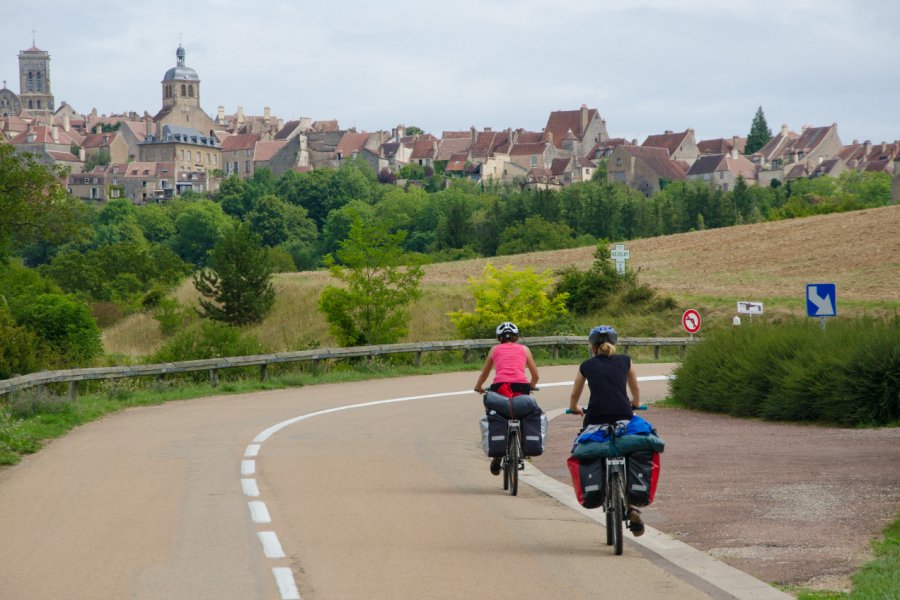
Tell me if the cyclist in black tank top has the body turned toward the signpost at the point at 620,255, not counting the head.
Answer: yes

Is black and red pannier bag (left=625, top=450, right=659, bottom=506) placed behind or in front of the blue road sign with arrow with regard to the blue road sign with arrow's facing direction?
in front

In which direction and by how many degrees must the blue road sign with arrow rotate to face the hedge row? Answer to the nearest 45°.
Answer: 0° — it already faces it

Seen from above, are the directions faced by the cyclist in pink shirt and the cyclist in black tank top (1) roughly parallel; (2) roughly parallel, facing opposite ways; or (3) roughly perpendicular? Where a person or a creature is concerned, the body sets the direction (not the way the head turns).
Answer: roughly parallel

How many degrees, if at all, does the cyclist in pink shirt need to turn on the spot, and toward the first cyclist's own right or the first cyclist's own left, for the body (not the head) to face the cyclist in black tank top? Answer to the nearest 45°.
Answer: approximately 180°

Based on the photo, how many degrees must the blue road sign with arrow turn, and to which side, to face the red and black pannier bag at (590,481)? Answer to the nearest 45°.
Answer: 0° — it already faces it

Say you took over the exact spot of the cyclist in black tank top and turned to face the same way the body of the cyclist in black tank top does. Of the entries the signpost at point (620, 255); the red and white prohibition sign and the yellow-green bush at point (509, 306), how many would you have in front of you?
3

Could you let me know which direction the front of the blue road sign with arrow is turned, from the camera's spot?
facing the viewer

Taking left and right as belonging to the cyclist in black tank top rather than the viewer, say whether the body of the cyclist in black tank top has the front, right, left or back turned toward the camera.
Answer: back

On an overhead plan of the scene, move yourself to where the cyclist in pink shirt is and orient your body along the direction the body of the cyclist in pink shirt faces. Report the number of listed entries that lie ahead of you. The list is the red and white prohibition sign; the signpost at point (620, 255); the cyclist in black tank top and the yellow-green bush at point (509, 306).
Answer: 3

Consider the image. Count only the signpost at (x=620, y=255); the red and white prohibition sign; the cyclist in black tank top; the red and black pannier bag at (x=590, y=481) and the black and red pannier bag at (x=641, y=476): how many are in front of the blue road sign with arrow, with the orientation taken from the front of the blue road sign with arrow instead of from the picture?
3

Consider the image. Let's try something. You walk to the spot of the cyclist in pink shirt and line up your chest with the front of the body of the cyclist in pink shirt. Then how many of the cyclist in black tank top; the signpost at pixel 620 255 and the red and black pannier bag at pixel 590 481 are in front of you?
1

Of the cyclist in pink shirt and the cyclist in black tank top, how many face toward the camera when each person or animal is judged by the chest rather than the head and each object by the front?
0

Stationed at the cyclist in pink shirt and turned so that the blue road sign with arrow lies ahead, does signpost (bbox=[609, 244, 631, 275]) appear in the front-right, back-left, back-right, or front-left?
front-left

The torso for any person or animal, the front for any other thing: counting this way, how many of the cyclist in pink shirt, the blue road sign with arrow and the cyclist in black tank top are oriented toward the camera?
1

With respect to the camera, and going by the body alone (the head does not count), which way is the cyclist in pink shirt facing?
away from the camera

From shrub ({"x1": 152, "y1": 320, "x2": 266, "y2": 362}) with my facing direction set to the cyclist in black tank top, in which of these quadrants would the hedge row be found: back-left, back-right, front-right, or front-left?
front-left

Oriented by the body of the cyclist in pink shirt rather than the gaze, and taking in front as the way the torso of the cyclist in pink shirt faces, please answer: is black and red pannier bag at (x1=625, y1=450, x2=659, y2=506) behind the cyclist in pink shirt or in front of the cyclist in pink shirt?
behind
